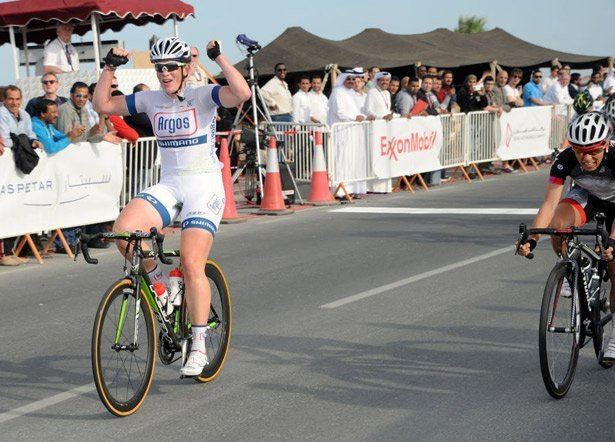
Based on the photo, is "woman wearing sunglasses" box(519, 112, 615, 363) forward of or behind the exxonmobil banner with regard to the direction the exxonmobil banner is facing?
forward

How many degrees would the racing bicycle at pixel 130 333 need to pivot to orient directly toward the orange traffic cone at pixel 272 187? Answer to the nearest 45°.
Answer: approximately 135° to its right

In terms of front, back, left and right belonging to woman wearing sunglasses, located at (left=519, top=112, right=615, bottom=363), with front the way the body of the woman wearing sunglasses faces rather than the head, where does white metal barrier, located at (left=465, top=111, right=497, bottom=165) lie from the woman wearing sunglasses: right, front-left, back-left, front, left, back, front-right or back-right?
back-right

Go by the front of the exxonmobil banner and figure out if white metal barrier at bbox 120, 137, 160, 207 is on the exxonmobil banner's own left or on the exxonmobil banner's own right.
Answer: on the exxonmobil banner's own right

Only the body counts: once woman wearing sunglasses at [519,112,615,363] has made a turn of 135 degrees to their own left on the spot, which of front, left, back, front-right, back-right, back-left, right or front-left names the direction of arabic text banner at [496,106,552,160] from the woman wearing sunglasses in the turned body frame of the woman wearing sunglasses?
left

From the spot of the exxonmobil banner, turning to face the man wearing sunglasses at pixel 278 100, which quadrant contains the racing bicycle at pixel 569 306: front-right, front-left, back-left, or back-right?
back-left

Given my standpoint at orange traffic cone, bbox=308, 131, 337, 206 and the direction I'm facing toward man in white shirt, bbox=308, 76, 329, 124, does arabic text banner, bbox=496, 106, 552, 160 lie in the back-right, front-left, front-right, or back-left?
front-right

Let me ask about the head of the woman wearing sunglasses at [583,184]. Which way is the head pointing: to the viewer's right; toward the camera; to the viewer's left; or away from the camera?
toward the camera

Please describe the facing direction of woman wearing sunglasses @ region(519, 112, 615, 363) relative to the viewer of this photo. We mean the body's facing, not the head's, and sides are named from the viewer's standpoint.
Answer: facing the viewer and to the left of the viewer

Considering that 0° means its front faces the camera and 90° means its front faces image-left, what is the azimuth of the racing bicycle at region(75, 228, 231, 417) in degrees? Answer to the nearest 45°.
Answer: approximately 45°

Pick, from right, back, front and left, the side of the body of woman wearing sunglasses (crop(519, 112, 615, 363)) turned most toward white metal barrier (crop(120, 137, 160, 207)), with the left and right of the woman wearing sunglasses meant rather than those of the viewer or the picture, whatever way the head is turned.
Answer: right

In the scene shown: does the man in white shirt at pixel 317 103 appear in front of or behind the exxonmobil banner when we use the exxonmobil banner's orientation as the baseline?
behind

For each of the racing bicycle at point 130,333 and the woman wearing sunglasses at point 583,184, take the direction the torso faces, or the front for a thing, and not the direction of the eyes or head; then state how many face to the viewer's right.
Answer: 0

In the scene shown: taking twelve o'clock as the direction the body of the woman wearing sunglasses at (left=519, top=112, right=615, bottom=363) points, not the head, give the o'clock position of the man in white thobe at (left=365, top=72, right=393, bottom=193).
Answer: The man in white thobe is roughly at 4 o'clock from the woman wearing sunglasses.

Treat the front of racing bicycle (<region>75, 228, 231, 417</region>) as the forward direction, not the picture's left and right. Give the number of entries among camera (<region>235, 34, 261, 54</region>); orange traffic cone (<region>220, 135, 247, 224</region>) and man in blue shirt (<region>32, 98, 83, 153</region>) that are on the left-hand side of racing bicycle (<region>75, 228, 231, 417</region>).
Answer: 0

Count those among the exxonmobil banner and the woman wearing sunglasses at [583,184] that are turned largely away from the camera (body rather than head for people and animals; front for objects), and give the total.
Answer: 0

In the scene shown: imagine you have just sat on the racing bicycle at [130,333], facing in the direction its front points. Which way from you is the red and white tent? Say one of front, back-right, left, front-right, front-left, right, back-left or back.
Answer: back-right

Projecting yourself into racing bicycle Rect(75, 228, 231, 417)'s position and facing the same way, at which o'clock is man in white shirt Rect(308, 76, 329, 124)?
The man in white shirt is roughly at 5 o'clock from the racing bicycle.
